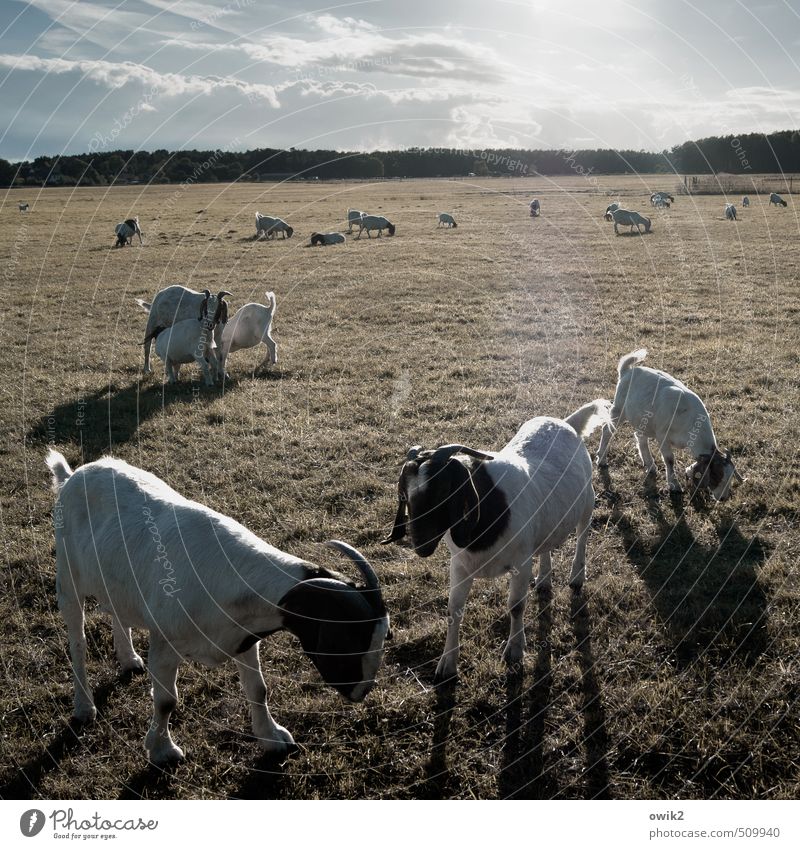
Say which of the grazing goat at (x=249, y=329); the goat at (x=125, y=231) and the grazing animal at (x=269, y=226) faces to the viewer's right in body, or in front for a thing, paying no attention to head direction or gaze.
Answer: the grazing animal

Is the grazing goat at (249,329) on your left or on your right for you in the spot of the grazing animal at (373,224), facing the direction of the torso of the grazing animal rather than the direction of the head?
on your right

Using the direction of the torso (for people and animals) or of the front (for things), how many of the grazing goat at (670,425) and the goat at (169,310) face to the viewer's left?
0

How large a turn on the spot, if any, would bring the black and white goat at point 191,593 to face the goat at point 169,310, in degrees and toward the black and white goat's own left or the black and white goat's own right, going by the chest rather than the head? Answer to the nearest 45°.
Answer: approximately 135° to the black and white goat's own left

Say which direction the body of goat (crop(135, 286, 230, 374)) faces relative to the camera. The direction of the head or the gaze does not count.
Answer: to the viewer's right

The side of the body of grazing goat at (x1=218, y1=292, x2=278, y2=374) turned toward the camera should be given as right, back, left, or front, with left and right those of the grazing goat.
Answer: left

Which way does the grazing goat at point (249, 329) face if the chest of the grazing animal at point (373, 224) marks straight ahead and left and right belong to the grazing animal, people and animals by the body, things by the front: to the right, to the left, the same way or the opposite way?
the opposite way

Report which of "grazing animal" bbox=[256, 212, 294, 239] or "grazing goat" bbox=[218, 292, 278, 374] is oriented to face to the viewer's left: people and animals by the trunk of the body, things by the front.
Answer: the grazing goat

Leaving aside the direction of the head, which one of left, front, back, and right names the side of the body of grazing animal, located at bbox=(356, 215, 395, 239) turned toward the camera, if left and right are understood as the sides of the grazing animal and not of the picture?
right

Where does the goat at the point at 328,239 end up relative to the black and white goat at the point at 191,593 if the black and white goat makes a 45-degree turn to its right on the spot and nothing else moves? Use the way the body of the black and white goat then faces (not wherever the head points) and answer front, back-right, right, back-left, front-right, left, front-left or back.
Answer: back

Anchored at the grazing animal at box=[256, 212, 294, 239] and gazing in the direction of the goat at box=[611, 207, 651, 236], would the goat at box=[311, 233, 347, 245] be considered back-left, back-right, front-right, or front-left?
front-right

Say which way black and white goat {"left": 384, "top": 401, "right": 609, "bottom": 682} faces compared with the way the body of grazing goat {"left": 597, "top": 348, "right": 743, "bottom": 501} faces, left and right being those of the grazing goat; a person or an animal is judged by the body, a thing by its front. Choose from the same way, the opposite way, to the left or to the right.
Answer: to the right

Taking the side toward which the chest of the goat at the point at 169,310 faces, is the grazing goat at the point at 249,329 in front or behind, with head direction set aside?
in front

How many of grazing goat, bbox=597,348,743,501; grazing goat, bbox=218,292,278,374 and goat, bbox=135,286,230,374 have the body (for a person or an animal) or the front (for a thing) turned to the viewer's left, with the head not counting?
1

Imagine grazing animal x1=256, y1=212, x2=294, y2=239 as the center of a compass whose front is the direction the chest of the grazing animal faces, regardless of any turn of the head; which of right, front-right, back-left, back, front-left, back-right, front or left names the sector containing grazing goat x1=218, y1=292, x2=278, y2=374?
right

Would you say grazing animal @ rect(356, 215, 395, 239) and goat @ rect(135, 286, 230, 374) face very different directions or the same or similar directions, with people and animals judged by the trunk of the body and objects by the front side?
same or similar directions

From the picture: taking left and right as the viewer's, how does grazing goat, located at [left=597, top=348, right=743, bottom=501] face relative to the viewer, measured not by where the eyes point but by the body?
facing the viewer and to the right of the viewer

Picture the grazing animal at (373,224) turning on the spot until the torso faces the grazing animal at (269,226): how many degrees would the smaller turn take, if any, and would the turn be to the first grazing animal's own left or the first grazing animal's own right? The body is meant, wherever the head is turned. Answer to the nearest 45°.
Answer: approximately 180°
